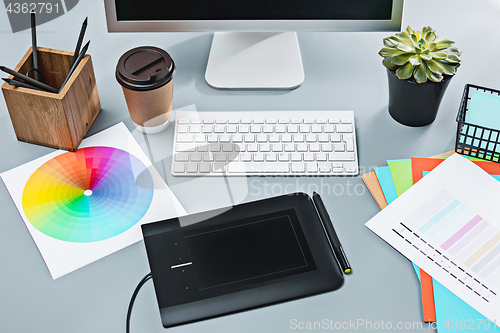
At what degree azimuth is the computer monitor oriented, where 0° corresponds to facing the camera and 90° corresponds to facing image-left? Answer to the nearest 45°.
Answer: approximately 0°

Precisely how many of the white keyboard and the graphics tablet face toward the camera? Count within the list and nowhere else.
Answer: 2

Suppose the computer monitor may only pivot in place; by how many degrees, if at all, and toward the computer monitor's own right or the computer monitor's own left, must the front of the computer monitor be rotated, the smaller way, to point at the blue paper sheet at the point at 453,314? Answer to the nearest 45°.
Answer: approximately 45° to the computer monitor's own left

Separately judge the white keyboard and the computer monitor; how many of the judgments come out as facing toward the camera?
2
